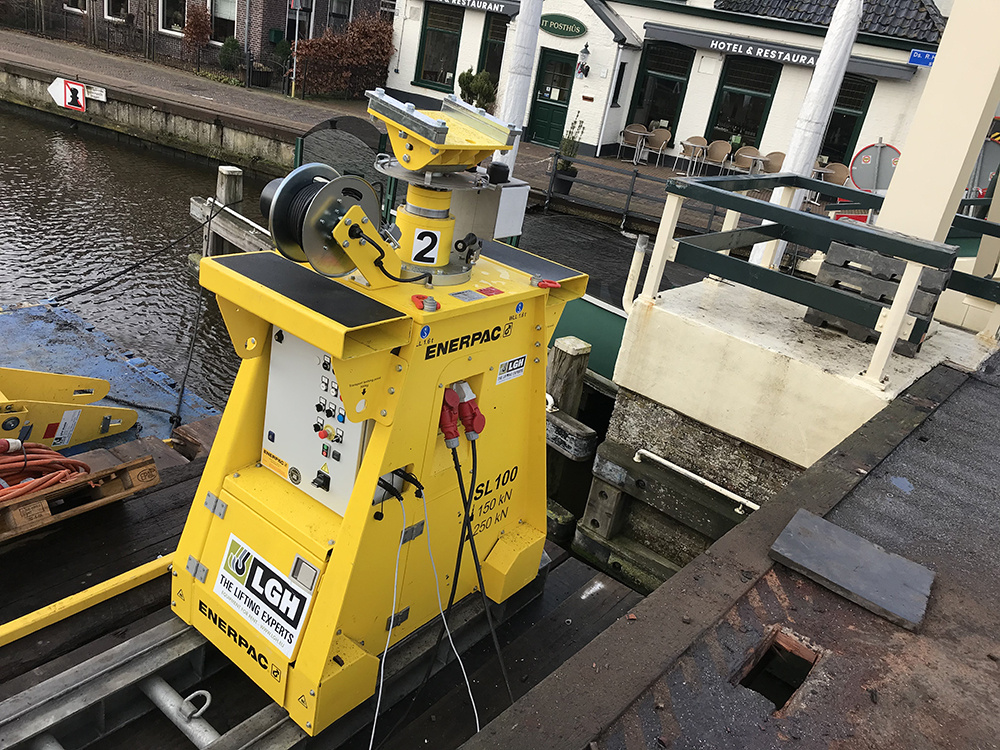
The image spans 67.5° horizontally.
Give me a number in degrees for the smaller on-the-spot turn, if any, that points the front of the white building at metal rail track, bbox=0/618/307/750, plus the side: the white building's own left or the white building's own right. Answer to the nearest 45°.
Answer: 0° — it already faces it

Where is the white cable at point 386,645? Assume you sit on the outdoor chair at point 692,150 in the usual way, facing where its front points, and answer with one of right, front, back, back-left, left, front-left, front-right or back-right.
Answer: front-left

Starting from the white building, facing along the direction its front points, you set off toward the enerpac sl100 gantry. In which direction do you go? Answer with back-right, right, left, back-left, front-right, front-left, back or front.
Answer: front

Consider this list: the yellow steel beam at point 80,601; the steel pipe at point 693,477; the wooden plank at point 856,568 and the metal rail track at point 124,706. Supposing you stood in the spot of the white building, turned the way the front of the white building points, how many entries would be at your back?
0

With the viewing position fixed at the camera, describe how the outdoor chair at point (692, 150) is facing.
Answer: facing the viewer and to the left of the viewer

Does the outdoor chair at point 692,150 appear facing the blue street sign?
no

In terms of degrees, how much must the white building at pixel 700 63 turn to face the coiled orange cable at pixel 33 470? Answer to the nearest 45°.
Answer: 0° — it already faces it

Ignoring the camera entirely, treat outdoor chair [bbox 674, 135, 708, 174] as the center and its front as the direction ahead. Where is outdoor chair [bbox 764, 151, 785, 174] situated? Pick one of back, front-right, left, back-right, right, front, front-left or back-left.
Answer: back-left

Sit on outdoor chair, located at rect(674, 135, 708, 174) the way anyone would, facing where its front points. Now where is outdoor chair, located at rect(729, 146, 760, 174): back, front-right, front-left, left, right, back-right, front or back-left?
back-left

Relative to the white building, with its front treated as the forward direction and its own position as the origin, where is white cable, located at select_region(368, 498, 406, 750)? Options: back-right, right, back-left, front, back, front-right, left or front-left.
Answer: front

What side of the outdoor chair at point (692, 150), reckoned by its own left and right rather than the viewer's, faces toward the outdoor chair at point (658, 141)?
right

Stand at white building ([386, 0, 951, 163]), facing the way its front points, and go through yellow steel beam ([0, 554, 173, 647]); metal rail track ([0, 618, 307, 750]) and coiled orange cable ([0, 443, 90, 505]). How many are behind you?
0

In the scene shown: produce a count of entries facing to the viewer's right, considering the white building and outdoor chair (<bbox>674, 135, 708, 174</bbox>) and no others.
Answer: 0

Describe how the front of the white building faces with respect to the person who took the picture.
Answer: facing the viewer
